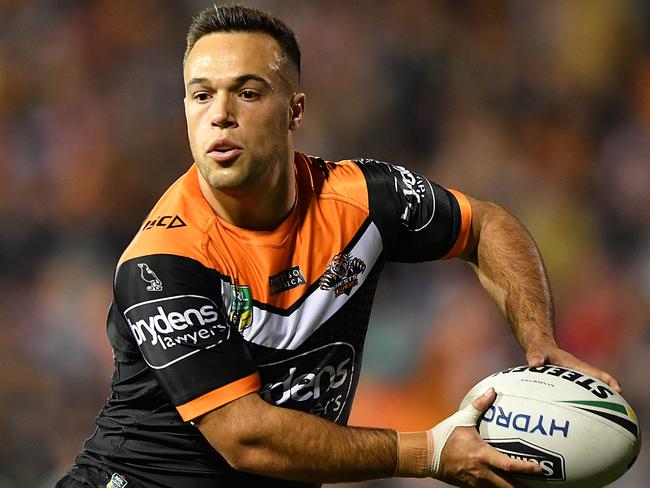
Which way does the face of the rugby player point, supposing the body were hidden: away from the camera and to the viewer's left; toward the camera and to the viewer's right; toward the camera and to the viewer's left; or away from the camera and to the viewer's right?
toward the camera and to the viewer's left

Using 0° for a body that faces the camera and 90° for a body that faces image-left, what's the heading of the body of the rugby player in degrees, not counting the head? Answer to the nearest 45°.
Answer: approximately 315°
